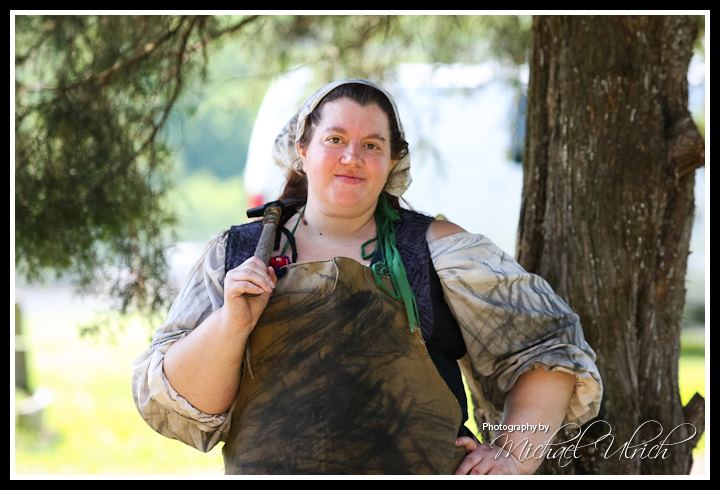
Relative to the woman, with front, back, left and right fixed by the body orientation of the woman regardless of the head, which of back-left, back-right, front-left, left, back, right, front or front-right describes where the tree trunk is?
back-left

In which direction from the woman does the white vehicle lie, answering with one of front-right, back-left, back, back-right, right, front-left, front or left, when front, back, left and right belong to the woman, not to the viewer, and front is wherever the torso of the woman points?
back

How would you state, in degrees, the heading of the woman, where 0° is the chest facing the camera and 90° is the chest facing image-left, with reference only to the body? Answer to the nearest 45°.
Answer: approximately 0°

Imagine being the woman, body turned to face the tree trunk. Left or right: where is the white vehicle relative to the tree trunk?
left
